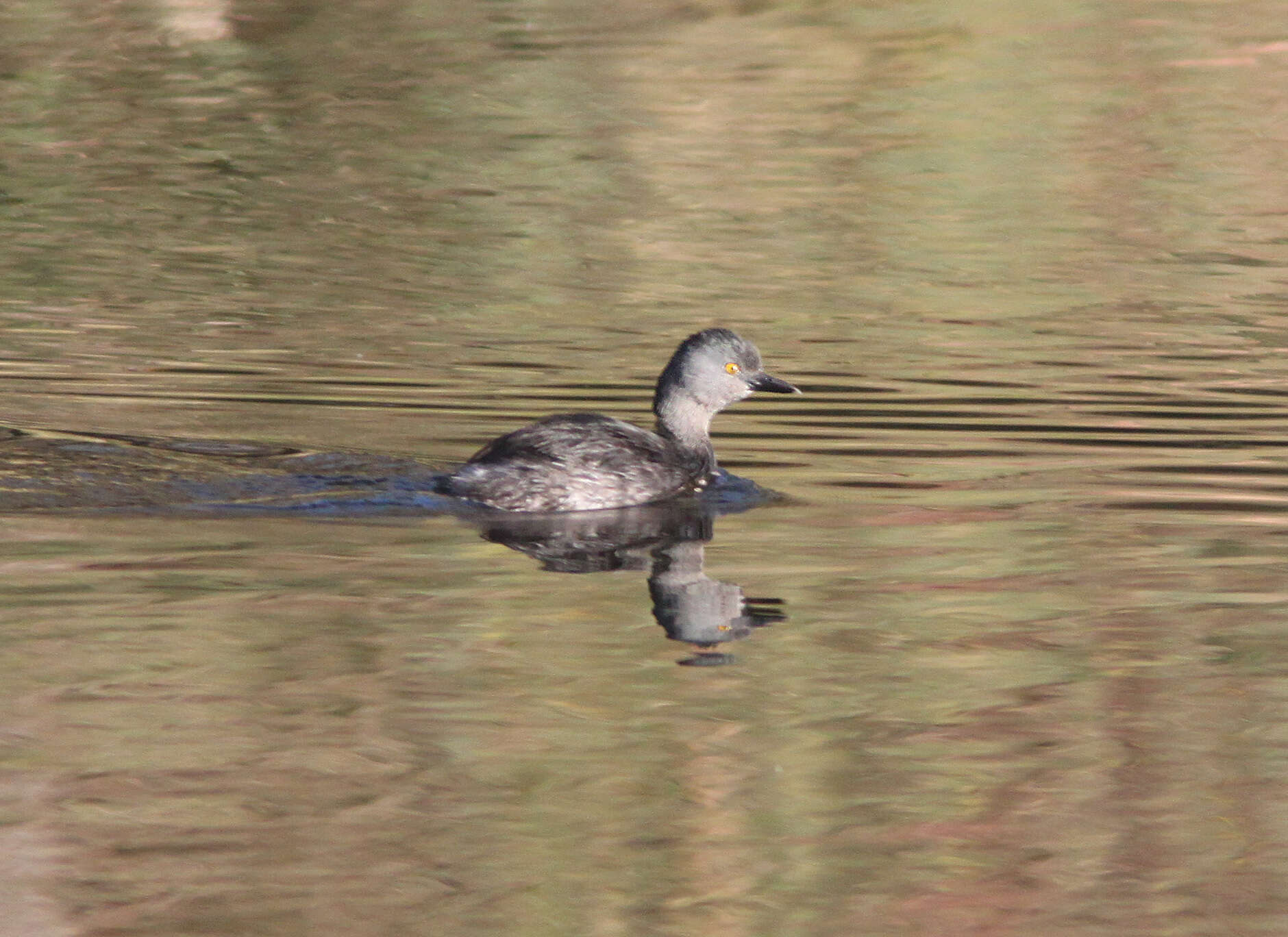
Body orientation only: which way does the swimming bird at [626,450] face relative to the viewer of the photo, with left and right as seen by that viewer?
facing to the right of the viewer
